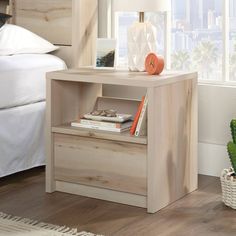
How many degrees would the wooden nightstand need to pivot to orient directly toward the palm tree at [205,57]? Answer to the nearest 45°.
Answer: approximately 180°

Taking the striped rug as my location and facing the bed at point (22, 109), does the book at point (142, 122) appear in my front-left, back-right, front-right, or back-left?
front-right

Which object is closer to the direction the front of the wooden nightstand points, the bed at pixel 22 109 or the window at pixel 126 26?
the bed

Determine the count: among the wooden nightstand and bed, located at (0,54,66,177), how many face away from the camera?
0

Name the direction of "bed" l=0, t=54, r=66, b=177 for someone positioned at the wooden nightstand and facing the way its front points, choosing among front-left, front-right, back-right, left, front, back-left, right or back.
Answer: right

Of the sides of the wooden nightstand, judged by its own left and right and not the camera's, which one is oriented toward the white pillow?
right

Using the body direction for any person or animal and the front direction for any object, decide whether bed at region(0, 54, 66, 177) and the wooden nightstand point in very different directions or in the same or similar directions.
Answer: same or similar directions

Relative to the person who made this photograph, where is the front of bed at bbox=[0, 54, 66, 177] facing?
facing the viewer and to the left of the viewer

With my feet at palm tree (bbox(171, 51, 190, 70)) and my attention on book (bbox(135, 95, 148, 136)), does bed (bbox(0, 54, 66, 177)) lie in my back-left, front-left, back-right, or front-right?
front-right

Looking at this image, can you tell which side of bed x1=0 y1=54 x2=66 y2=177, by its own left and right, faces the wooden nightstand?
left
